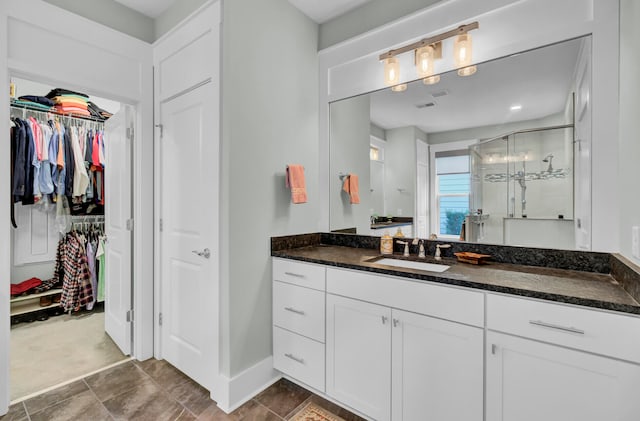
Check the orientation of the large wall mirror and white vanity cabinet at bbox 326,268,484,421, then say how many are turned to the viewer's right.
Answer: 0

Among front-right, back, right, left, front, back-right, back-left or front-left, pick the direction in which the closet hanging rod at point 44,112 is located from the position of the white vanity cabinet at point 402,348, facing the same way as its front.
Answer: front-right

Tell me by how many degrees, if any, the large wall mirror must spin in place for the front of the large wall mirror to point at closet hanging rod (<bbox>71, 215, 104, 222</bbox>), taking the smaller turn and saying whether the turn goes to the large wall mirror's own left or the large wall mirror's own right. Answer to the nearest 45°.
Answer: approximately 45° to the large wall mirror's own right

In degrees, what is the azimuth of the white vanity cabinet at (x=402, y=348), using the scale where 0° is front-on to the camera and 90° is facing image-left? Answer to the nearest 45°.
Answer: approximately 45°

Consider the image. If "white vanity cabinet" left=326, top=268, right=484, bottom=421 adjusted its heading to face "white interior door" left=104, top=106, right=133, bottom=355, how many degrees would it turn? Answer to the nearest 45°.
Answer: approximately 45° to its right

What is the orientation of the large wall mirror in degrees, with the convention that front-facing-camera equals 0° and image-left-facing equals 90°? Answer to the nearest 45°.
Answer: approximately 45°

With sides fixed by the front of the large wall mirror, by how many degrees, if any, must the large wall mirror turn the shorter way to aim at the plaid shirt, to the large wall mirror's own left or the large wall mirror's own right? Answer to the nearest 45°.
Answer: approximately 45° to the large wall mirror's own right

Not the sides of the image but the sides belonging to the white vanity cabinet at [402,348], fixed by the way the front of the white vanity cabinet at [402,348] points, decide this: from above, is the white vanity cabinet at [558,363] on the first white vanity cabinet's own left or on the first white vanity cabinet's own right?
on the first white vanity cabinet's own left

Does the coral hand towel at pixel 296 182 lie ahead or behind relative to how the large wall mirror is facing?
ahead

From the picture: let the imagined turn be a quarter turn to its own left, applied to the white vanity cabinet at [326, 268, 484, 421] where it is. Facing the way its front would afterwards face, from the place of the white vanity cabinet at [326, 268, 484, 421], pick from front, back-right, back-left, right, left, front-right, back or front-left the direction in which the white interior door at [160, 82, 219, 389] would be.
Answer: back-right
